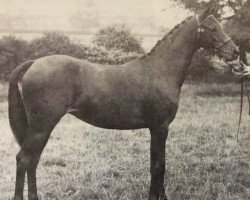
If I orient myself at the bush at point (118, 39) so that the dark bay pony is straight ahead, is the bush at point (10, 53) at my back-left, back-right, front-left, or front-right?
front-right

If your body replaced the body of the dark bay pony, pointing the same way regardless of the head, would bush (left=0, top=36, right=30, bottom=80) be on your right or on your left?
on your left

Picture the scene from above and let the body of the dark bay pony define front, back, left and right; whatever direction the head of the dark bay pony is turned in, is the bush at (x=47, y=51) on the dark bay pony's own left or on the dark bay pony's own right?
on the dark bay pony's own left

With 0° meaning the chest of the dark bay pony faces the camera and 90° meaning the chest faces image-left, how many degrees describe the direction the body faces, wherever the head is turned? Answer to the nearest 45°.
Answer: approximately 270°

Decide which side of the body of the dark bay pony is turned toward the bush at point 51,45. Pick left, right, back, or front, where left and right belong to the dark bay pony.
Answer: left

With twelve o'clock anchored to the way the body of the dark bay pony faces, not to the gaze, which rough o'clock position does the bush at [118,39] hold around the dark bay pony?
The bush is roughly at 9 o'clock from the dark bay pony.
